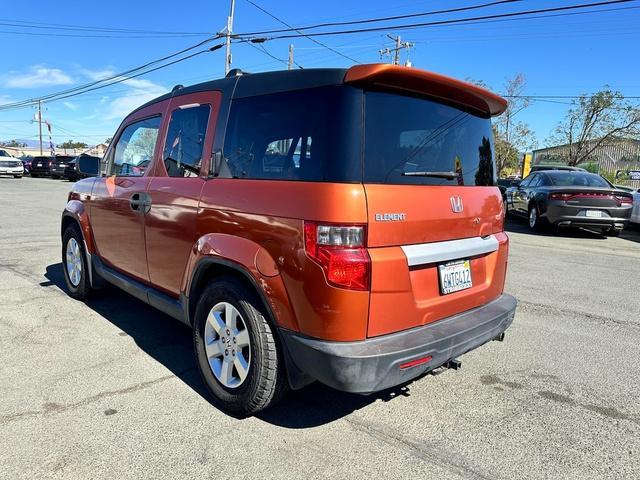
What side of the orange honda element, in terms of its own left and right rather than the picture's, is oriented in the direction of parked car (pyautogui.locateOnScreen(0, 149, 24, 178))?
front

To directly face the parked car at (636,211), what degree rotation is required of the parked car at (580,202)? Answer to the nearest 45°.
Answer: approximately 90° to its right

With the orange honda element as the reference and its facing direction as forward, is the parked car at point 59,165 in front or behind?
in front

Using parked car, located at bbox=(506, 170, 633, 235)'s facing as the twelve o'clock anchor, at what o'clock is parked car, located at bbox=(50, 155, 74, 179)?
parked car, located at bbox=(50, 155, 74, 179) is roughly at 11 o'clock from parked car, located at bbox=(506, 170, 633, 235).

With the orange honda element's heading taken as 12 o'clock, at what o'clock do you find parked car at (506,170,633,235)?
The parked car is roughly at 3 o'clock from the orange honda element.

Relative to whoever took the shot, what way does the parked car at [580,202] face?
facing away from the viewer and to the left of the viewer

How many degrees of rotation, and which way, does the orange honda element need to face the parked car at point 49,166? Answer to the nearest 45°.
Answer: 0° — it already faces it

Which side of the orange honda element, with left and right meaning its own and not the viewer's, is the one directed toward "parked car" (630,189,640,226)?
right

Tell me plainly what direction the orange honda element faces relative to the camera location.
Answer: facing away from the viewer and to the left of the viewer
